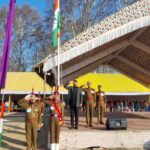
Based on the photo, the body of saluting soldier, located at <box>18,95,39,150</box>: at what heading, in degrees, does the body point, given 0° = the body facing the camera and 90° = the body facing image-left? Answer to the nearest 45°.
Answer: approximately 0°

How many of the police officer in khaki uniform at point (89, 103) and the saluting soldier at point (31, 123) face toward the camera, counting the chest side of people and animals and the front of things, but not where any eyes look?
2

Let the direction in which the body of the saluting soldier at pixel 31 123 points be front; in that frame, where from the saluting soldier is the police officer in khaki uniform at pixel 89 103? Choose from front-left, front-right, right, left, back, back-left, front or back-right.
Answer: back-left

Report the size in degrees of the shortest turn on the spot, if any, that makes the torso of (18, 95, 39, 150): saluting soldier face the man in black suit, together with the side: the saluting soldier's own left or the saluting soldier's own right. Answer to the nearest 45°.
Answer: approximately 135° to the saluting soldier's own left

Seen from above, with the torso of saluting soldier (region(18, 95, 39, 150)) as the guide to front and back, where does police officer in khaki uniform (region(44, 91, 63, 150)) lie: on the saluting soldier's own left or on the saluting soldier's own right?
on the saluting soldier's own left

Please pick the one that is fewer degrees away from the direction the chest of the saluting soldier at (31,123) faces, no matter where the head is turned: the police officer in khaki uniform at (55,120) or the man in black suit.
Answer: the police officer in khaki uniform

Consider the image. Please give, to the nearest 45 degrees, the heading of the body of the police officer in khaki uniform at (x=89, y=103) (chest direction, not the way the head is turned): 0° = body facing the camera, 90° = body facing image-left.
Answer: approximately 0°
